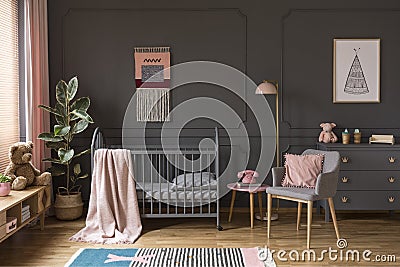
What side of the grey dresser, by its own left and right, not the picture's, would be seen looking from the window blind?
right

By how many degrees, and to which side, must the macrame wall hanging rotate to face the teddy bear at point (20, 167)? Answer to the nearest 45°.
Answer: approximately 45° to its right

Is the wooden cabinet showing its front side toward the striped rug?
yes

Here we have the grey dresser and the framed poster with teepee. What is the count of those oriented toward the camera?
2

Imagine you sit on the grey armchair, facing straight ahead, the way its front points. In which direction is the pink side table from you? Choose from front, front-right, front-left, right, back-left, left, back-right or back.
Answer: right

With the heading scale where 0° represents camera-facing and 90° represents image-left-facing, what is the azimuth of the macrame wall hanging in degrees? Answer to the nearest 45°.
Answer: approximately 0°

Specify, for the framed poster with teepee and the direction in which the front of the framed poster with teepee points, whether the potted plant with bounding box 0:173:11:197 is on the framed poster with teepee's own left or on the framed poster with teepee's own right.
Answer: on the framed poster with teepee's own right

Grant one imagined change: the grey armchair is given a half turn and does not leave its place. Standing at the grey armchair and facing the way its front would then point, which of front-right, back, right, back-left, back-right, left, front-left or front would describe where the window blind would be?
back-left

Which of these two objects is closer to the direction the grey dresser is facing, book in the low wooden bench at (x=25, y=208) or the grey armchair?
the grey armchair

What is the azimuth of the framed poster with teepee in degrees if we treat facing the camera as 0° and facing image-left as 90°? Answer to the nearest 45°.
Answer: approximately 0°

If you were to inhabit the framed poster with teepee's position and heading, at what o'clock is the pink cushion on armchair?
The pink cushion on armchair is roughly at 1 o'clock from the framed poster with teepee.

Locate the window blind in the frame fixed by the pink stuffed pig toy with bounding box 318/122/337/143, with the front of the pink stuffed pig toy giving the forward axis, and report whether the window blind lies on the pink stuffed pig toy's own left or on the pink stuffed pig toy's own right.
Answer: on the pink stuffed pig toy's own right

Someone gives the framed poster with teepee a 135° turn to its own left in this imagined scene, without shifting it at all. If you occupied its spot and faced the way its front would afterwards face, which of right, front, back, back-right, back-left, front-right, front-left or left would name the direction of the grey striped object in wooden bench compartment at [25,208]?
back

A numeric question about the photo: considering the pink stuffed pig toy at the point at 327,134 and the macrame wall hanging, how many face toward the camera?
2
